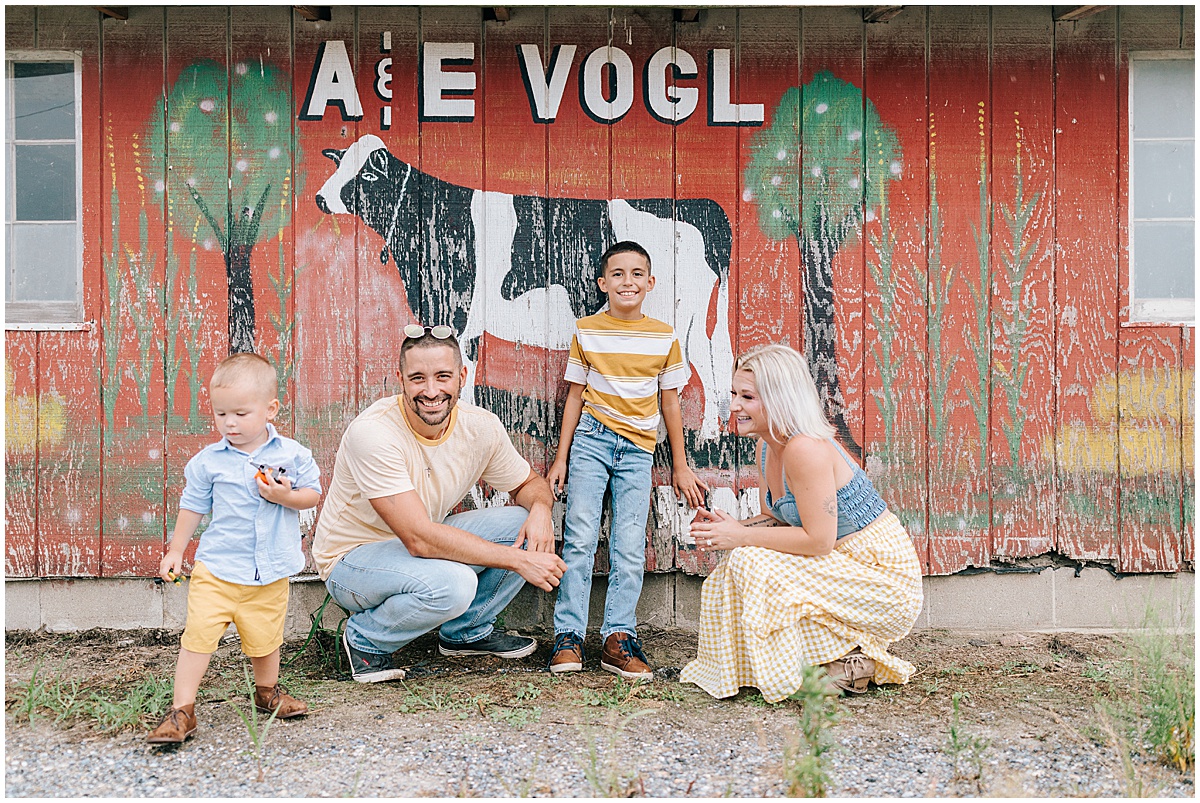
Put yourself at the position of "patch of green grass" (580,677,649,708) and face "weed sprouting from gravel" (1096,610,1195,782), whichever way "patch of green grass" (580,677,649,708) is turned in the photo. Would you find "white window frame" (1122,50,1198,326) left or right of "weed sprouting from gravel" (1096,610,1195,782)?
left

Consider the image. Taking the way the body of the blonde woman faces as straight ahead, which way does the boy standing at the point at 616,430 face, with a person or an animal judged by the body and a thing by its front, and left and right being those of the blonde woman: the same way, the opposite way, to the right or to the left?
to the left

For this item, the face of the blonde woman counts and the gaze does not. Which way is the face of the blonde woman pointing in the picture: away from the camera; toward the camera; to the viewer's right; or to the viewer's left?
to the viewer's left

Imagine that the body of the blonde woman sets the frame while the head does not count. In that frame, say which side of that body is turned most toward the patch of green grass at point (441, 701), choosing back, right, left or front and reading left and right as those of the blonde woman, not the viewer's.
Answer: front

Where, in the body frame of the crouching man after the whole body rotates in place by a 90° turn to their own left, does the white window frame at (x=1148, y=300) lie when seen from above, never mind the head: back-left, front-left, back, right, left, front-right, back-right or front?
front-right

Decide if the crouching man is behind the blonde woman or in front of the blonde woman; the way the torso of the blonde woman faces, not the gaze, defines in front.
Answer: in front

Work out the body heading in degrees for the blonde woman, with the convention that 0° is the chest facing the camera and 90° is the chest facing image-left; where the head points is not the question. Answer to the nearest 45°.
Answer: approximately 90°

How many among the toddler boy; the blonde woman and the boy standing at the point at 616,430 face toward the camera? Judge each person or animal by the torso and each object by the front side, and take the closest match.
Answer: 2
